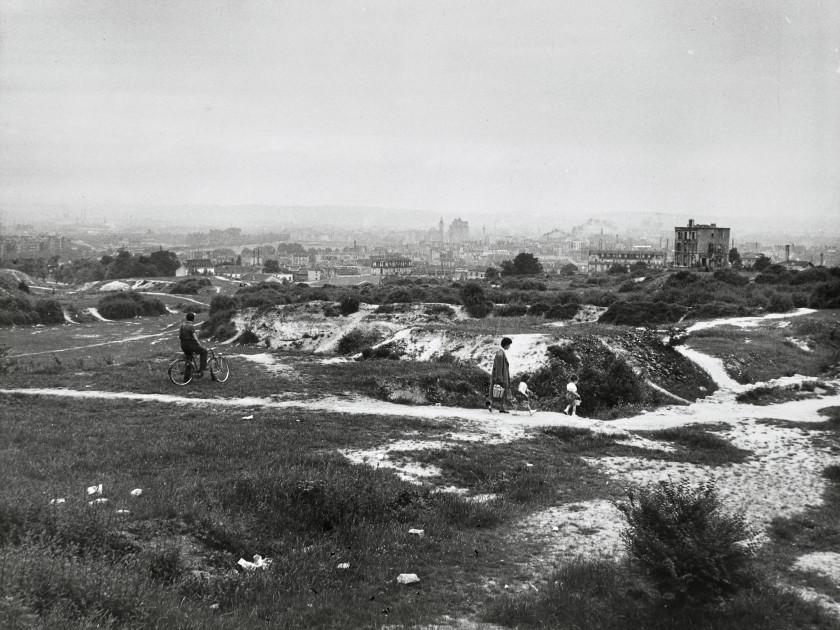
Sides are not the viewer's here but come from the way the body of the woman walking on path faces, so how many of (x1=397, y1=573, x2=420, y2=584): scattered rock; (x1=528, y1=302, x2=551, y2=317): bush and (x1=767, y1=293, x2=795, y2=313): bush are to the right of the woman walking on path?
1
